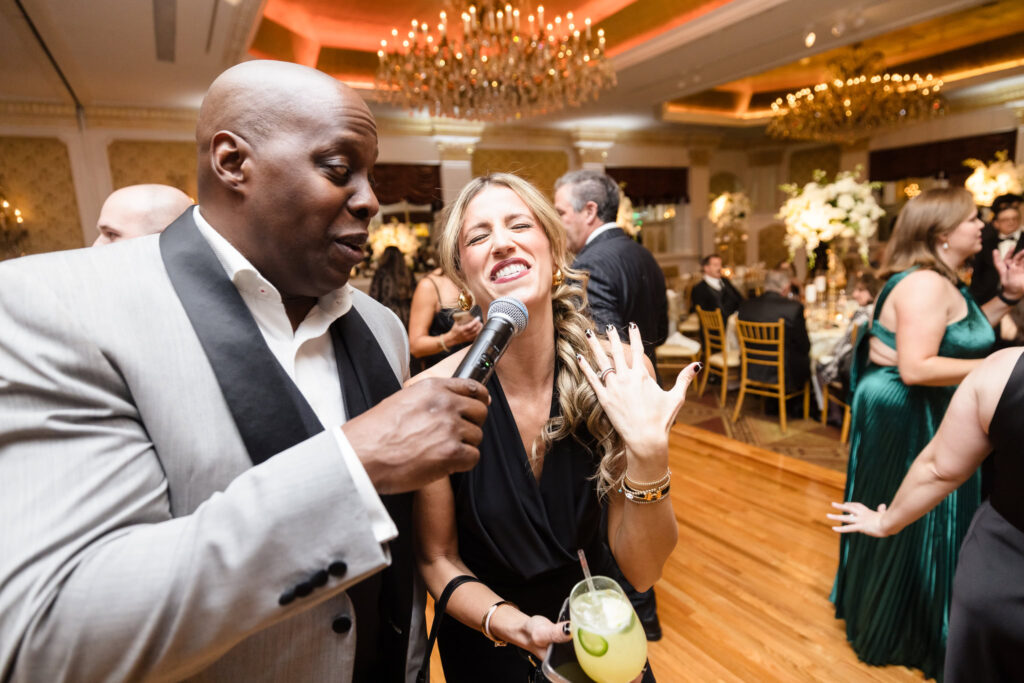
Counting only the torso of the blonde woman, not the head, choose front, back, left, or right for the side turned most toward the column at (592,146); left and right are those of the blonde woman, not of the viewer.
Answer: back

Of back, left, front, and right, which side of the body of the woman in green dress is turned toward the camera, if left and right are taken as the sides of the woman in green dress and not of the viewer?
right

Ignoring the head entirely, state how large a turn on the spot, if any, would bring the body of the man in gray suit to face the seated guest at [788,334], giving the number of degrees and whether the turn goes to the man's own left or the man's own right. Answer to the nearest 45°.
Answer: approximately 90° to the man's own left

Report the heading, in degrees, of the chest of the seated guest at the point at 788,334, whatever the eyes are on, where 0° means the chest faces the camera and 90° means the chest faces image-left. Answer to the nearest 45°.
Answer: approximately 225°

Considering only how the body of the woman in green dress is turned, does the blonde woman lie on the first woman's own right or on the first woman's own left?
on the first woman's own right

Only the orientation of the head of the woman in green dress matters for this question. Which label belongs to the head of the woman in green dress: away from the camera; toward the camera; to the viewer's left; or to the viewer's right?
to the viewer's right

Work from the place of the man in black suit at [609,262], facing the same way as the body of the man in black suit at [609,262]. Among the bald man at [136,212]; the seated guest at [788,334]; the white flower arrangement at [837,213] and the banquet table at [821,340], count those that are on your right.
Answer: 3

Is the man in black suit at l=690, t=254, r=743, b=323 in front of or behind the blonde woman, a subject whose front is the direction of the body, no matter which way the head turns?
behind
